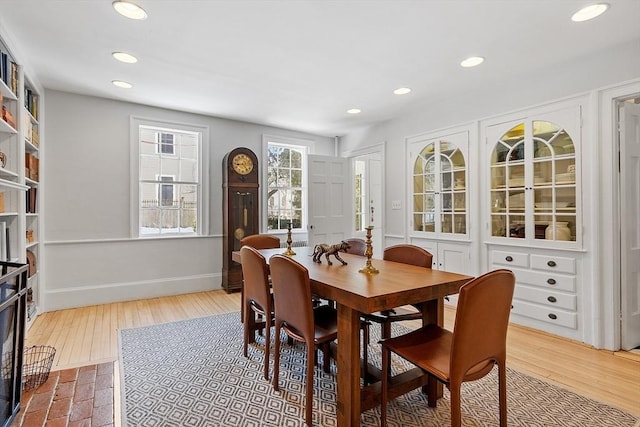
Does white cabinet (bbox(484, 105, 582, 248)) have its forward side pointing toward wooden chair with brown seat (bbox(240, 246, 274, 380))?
yes

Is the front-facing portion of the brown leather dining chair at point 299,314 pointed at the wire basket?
no

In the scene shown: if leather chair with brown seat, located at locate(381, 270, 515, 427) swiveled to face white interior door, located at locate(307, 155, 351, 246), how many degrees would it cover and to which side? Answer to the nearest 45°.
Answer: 0° — it already faces it

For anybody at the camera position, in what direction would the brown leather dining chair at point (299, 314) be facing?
facing away from the viewer and to the right of the viewer

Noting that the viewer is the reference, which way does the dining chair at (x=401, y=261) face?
facing the viewer and to the left of the viewer

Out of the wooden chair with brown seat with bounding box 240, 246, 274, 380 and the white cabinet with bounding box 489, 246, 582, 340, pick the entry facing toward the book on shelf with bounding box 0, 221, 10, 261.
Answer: the white cabinet

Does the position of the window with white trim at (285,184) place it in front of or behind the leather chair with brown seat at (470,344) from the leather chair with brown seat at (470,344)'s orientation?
in front

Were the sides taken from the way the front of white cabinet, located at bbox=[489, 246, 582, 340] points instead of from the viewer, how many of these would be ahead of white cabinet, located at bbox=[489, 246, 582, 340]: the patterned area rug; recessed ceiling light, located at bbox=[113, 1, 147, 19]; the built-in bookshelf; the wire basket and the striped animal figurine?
5

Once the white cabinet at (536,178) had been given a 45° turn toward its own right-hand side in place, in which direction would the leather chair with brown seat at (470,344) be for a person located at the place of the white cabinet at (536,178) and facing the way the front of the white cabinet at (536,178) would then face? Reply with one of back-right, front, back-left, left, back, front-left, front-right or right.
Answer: left

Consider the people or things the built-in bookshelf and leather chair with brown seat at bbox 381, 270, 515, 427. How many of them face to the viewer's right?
1

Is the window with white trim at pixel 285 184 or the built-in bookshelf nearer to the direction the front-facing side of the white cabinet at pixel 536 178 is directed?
the built-in bookshelf

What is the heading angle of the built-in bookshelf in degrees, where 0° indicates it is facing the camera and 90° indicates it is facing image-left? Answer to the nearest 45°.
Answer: approximately 270°

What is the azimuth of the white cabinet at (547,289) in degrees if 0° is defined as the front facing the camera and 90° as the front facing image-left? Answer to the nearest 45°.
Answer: approximately 45°

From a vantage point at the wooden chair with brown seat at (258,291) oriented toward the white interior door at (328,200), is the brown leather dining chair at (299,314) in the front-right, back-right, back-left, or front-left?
back-right

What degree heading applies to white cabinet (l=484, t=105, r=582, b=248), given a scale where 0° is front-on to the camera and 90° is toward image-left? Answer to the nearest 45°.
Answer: approximately 45°

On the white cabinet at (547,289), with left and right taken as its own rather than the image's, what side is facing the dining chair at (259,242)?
front

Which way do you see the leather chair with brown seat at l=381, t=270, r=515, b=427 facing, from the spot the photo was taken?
facing away from the viewer and to the left of the viewer
